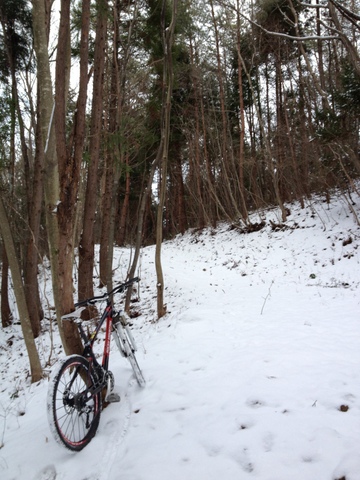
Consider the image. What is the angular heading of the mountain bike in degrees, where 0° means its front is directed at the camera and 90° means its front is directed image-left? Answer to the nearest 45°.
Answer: approximately 225°
